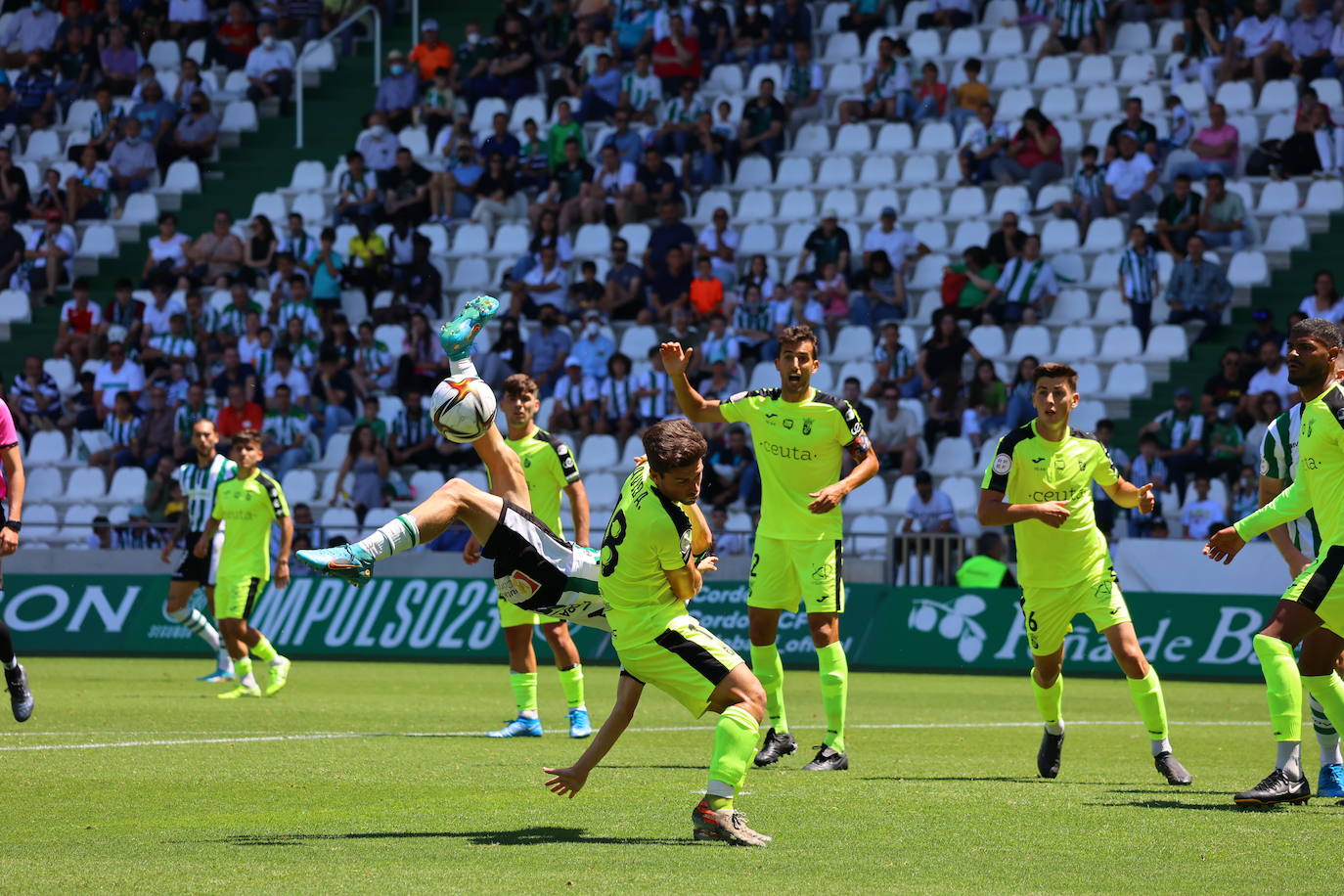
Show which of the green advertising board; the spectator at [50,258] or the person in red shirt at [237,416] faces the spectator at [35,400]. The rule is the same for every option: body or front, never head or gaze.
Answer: the spectator at [50,258]

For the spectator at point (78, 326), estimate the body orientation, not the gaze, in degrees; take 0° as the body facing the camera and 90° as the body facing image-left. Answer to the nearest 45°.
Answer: approximately 45°

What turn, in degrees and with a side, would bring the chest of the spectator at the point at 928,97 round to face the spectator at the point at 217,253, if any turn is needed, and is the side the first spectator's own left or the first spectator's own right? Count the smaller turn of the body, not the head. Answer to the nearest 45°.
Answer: approximately 45° to the first spectator's own right

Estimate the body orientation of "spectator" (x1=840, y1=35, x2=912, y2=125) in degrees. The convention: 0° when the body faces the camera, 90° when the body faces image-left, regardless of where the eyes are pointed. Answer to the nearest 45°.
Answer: approximately 45°

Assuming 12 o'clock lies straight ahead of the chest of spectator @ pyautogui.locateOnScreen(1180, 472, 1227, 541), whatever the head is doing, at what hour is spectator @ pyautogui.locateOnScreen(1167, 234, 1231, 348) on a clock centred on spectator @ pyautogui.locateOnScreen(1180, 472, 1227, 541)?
spectator @ pyautogui.locateOnScreen(1167, 234, 1231, 348) is roughly at 6 o'clock from spectator @ pyautogui.locateOnScreen(1180, 472, 1227, 541).

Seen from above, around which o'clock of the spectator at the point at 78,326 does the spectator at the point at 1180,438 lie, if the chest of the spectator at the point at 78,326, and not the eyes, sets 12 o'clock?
the spectator at the point at 1180,438 is roughly at 9 o'clock from the spectator at the point at 78,326.

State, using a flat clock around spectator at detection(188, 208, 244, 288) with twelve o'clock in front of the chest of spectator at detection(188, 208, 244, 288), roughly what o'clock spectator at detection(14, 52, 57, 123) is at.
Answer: spectator at detection(14, 52, 57, 123) is roughly at 5 o'clock from spectator at detection(188, 208, 244, 288).
